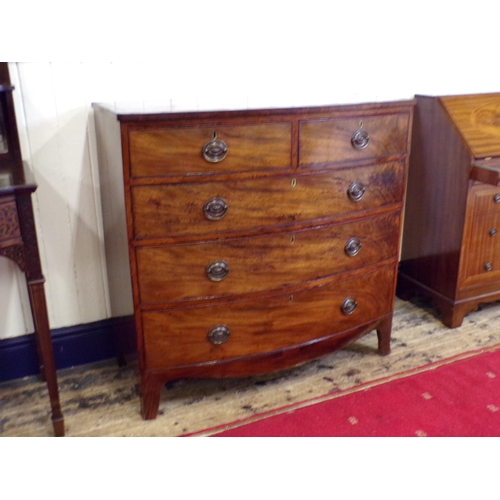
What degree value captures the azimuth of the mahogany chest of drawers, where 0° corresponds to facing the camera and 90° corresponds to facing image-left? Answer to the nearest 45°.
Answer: approximately 315°

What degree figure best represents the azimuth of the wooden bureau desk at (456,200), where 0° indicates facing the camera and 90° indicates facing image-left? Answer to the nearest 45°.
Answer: approximately 315°

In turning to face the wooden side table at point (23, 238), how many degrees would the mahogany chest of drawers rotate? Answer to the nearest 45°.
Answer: approximately 135° to its right

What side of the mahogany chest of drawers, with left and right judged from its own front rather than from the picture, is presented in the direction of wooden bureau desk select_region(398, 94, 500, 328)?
left

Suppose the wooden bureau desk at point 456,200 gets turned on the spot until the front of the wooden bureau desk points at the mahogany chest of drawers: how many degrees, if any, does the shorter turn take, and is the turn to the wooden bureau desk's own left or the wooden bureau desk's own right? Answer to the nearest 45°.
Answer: approximately 90° to the wooden bureau desk's own right

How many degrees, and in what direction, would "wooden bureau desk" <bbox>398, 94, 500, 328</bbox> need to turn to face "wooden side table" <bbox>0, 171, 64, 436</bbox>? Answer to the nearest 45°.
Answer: approximately 90° to its right
